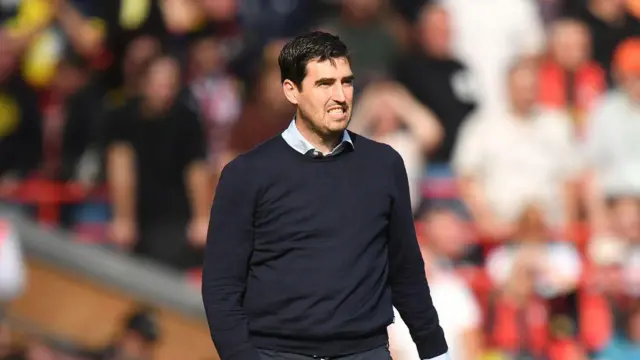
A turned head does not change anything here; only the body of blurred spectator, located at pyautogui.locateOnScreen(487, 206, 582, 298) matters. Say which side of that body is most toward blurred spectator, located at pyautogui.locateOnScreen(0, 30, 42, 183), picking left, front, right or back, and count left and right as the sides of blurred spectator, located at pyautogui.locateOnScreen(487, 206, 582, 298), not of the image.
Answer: right

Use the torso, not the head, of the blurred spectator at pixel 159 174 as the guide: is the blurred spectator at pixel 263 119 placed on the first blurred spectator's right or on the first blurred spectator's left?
on the first blurred spectator's left

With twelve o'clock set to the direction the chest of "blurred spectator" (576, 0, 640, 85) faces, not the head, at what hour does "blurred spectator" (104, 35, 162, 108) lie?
"blurred spectator" (104, 35, 162, 108) is roughly at 2 o'clock from "blurred spectator" (576, 0, 640, 85).

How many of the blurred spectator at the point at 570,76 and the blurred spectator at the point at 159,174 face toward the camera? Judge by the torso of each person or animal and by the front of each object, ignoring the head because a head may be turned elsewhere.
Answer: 2

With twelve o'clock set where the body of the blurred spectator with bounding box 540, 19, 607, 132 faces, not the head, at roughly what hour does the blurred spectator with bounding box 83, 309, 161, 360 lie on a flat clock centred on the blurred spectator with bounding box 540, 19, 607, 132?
the blurred spectator with bounding box 83, 309, 161, 360 is roughly at 2 o'clock from the blurred spectator with bounding box 540, 19, 607, 132.

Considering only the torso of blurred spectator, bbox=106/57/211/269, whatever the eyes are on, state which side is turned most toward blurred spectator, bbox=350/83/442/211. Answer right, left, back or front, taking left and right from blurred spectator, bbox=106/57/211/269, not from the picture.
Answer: left

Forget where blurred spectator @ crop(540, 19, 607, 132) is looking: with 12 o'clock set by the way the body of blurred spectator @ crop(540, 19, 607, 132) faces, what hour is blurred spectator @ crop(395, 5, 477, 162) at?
blurred spectator @ crop(395, 5, 477, 162) is roughly at 2 o'clock from blurred spectator @ crop(540, 19, 607, 132).
